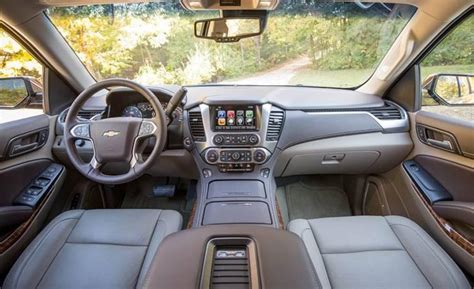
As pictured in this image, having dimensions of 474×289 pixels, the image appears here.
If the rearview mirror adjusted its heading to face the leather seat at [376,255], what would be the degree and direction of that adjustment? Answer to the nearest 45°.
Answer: approximately 45° to its left

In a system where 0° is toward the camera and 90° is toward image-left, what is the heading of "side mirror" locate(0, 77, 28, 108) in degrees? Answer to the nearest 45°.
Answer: approximately 0°

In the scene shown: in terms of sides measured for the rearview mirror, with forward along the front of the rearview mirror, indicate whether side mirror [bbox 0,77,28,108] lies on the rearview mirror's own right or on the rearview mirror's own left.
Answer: on the rearview mirror's own right

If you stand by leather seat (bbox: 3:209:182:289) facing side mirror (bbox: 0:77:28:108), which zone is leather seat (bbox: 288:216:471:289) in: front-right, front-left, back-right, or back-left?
back-right

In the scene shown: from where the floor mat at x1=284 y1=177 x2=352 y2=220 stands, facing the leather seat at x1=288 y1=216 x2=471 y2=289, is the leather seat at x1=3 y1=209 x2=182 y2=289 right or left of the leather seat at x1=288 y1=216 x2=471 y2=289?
right

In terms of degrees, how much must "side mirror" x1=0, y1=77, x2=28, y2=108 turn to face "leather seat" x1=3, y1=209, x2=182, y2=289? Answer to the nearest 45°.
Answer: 0° — it already faces it

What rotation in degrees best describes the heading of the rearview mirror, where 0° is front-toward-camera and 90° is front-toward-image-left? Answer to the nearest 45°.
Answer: approximately 0°

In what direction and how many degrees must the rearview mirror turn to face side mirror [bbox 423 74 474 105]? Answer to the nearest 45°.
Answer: approximately 90° to its left

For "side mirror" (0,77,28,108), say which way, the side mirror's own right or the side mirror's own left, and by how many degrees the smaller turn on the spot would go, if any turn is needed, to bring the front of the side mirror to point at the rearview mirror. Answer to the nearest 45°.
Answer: approximately 45° to the side mirror's own left

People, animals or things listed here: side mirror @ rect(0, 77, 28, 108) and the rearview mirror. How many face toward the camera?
2

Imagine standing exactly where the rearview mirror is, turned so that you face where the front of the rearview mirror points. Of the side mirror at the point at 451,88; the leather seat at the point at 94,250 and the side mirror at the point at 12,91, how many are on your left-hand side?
1

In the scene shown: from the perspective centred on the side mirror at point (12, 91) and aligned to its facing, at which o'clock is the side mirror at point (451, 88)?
the side mirror at point (451, 88) is roughly at 10 o'clock from the side mirror at point (12, 91).
